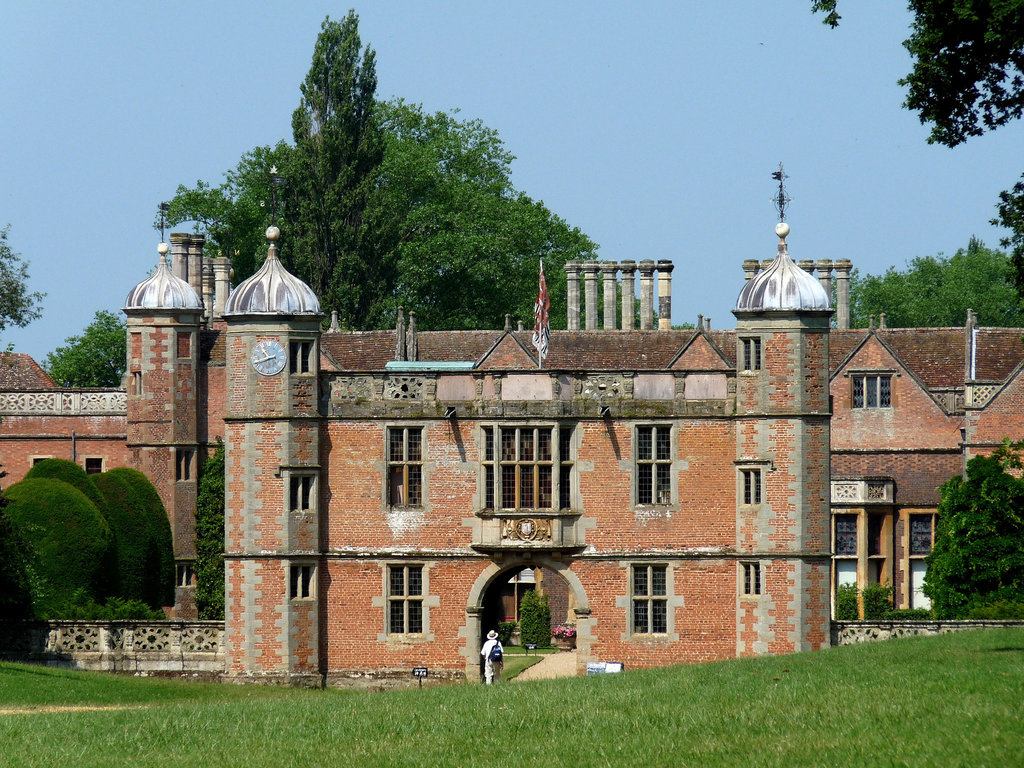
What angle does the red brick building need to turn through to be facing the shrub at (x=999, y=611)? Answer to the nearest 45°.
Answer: approximately 90° to its left

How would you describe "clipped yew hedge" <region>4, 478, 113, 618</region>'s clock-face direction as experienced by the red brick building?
The clipped yew hedge is roughly at 4 o'clock from the red brick building.

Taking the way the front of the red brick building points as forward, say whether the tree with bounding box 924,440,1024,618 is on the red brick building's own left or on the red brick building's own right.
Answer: on the red brick building's own left

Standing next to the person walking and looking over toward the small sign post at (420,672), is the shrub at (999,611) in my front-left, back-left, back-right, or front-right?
back-right

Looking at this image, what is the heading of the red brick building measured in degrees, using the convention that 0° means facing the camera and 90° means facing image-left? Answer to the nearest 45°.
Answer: approximately 0°
